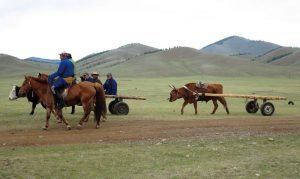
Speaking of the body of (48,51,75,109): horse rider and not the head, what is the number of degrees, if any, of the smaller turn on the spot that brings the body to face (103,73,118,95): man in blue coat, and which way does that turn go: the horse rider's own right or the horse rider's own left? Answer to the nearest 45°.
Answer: approximately 135° to the horse rider's own right

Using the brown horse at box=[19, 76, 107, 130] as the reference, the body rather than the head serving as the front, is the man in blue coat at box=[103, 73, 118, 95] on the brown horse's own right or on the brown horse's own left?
on the brown horse's own right

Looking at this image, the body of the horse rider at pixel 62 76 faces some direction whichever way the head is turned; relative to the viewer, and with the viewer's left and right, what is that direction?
facing to the left of the viewer

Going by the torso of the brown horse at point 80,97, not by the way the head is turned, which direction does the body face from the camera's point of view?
to the viewer's left
